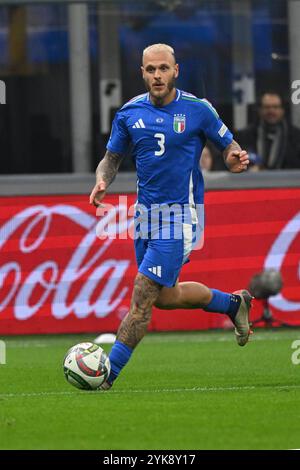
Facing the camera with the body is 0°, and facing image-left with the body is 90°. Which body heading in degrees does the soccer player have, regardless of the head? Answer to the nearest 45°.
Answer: approximately 45°

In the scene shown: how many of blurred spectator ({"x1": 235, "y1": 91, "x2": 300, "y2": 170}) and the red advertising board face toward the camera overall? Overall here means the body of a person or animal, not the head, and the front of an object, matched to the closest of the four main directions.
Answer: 2

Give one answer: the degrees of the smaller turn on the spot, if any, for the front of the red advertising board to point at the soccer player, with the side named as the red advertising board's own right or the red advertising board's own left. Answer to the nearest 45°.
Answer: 0° — it already faces them

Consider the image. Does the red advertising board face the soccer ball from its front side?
yes

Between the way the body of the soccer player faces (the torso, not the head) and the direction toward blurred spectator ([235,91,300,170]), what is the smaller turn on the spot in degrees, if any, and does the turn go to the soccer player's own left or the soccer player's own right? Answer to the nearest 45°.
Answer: approximately 135° to the soccer player's own right

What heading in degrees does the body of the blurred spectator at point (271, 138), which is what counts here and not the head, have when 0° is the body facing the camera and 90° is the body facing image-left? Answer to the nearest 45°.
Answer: approximately 0°
